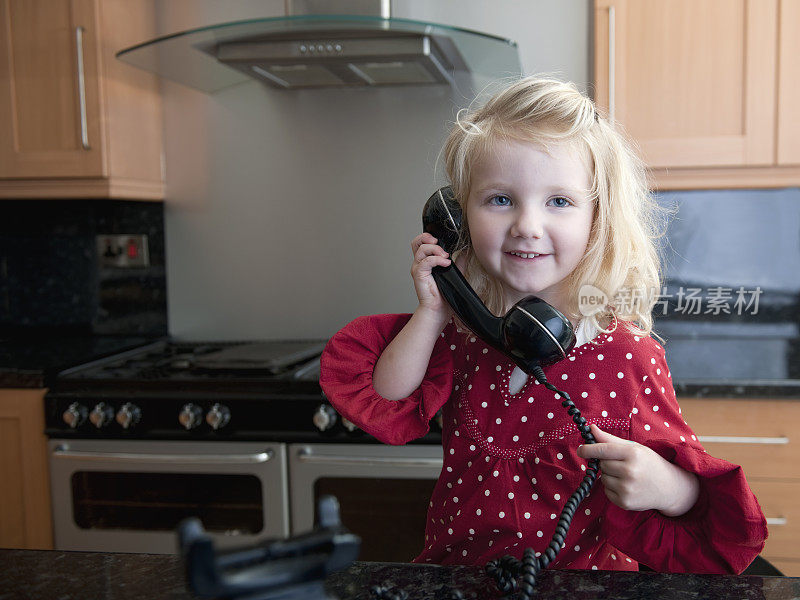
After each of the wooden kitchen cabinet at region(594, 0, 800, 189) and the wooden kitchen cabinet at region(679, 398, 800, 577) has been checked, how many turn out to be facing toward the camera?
2

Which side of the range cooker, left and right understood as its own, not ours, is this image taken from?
front

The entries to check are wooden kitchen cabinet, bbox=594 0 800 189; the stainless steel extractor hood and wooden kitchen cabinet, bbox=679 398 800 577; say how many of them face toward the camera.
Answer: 3

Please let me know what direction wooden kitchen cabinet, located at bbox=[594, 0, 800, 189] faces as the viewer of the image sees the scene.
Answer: facing the viewer

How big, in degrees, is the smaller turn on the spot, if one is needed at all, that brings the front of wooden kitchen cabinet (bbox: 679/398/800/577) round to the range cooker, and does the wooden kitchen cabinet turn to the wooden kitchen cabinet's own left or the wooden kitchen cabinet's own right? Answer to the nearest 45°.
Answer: approximately 90° to the wooden kitchen cabinet's own right

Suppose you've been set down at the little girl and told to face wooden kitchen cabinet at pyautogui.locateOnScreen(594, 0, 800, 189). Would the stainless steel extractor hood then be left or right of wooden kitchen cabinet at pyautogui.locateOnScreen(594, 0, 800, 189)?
left

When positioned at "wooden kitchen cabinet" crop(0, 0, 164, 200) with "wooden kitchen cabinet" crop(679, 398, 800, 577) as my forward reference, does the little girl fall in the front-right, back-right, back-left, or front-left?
front-right

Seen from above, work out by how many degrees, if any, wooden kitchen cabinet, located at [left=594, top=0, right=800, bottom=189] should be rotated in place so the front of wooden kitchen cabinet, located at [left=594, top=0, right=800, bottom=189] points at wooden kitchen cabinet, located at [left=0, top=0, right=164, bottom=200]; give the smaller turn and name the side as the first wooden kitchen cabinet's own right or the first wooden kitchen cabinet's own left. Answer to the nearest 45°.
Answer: approximately 90° to the first wooden kitchen cabinet's own right

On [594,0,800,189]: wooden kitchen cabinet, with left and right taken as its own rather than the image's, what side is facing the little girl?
front

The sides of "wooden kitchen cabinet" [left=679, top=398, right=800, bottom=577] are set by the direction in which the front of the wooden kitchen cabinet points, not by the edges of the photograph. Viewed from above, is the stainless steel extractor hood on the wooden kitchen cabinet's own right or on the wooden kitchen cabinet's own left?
on the wooden kitchen cabinet's own right

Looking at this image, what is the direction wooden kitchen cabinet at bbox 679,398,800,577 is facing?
toward the camera
